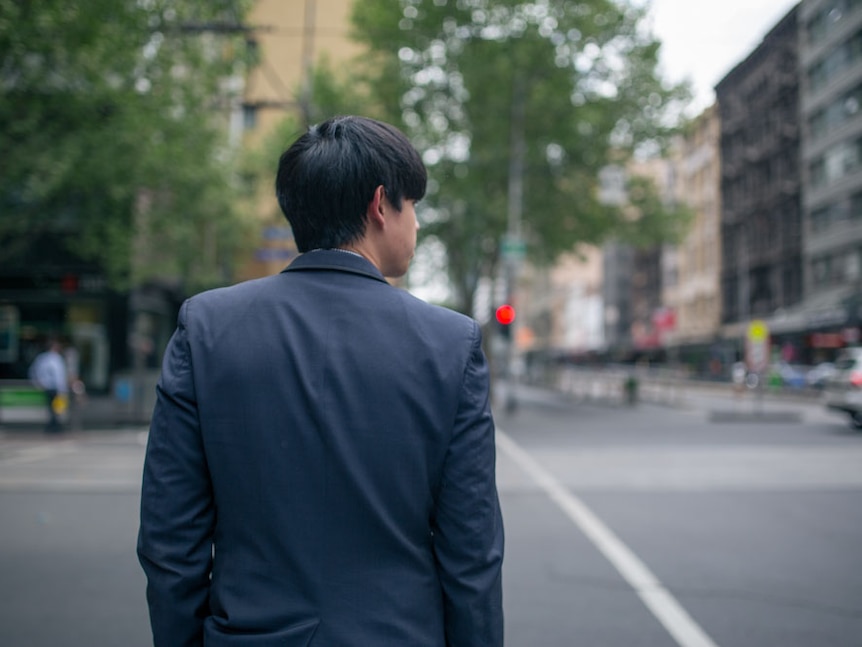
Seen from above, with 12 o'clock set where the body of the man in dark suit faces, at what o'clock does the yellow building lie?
The yellow building is roughly at 12 o'clock from the man in dark suit.

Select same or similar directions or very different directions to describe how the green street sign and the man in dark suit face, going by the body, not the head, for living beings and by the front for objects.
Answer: very different directions

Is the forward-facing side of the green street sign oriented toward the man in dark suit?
yes

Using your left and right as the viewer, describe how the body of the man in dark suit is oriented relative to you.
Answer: facing away from the viewer

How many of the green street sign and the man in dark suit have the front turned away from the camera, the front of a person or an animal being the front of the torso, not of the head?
1

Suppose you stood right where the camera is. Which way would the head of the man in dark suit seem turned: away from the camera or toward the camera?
away from the camera

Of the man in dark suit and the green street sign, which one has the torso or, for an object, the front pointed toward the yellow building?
the man in dark suit

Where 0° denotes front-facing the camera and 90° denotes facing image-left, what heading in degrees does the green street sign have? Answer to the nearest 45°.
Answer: approximately 0°
